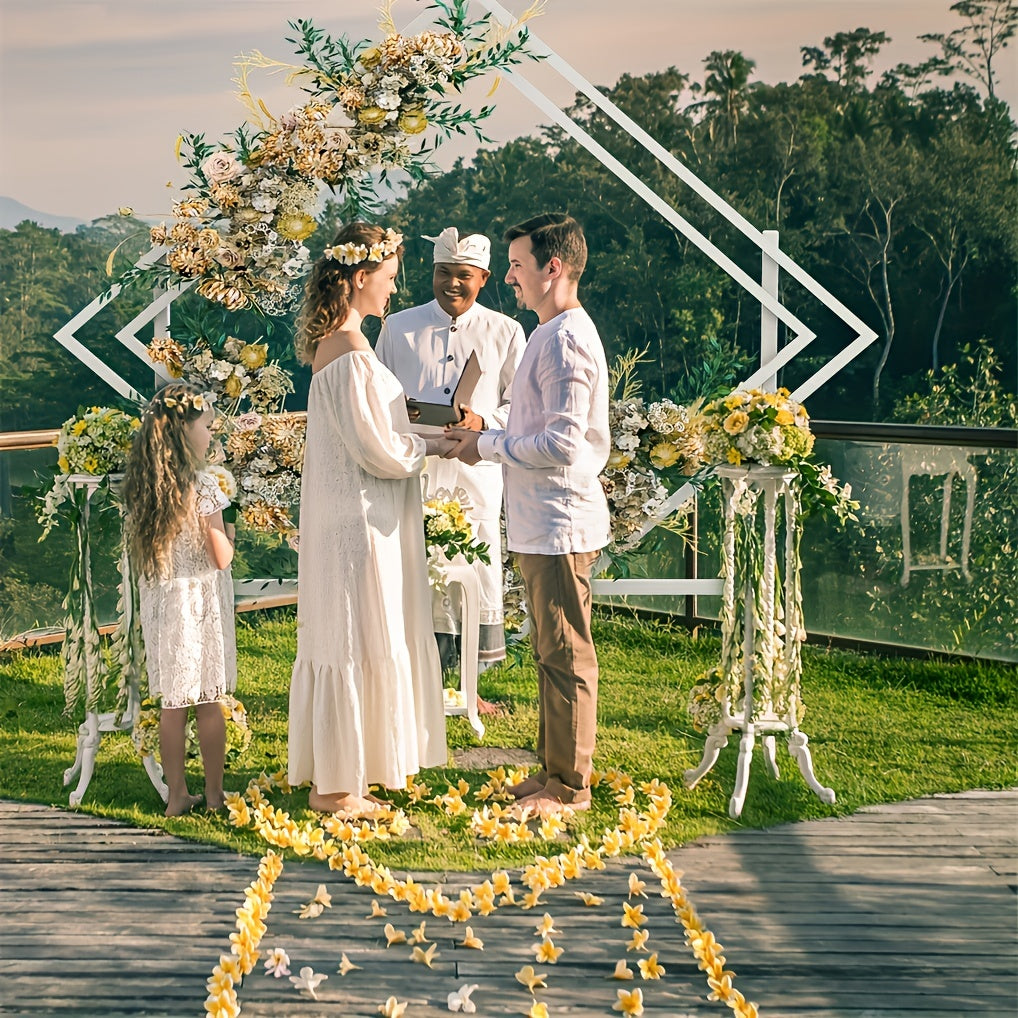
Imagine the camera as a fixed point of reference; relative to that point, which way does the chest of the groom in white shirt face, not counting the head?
to the viewer's left

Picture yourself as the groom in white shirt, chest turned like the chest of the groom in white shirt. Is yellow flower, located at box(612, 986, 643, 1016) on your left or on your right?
on your left

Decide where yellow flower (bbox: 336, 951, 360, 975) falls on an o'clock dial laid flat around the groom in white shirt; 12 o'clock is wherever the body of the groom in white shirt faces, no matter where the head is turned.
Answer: The yellow flower is roughly at 10 o'clock from the groom in white shirt.

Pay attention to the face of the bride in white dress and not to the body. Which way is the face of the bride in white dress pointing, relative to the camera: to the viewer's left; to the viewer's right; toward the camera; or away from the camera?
to the viewer's right

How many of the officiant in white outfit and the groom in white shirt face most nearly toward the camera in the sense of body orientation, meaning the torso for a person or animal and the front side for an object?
1

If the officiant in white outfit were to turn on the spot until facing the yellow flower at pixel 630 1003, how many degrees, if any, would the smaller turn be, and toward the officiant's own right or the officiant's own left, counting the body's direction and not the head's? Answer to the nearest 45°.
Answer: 0° — they already face it

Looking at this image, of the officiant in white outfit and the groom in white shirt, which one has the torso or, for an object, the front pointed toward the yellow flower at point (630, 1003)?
the officiant in white outfit

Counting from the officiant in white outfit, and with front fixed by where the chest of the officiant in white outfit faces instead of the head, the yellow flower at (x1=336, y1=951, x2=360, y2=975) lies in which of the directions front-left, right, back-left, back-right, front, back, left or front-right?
front

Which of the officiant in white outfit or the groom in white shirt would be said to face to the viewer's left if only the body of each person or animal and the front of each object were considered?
the groom in white shirt

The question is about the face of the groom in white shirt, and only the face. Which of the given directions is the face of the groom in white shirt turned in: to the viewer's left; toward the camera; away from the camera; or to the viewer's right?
to the viewer's left

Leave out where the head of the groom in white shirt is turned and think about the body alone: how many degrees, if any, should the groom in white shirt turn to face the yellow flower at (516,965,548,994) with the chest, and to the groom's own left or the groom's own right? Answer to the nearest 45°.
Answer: approximately 90° to the groom's own left

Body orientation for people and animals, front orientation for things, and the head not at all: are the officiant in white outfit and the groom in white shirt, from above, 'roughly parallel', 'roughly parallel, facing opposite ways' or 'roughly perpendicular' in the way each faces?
roughly perpendicular

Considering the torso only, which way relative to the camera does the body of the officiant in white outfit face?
toward the camera

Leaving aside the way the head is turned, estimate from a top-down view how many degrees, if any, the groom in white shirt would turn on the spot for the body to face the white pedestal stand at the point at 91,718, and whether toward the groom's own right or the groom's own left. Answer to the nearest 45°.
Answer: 0° — they already face it
